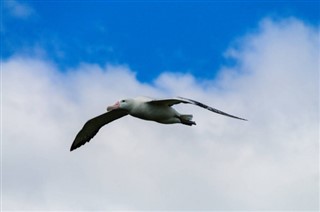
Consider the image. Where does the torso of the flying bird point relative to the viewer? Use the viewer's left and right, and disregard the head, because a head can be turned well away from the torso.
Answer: facing the viewer and to the left of the viewer
